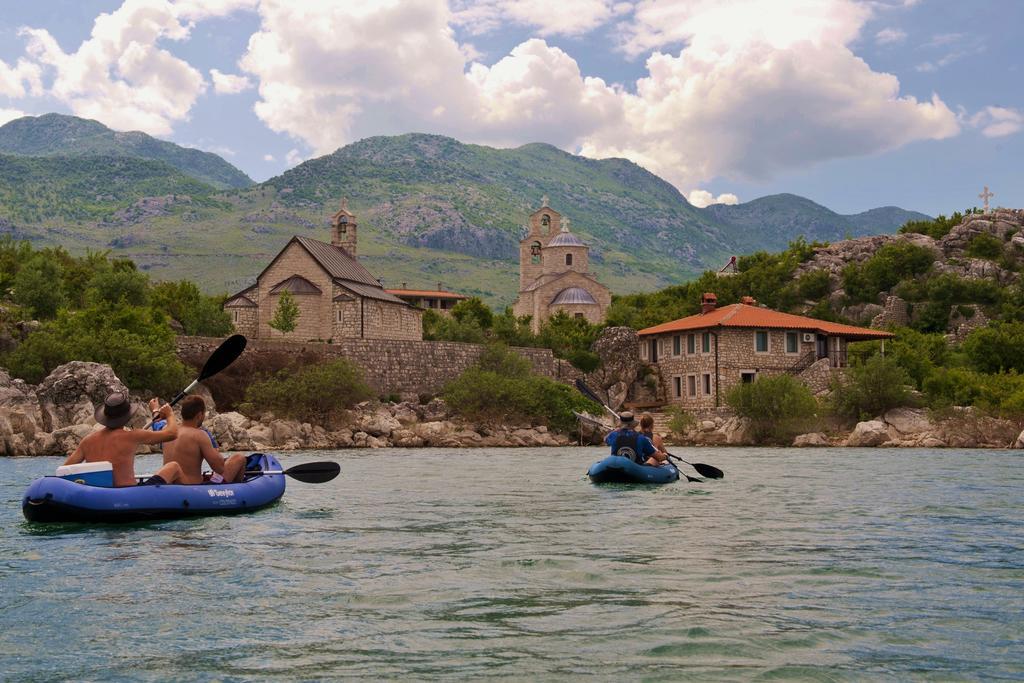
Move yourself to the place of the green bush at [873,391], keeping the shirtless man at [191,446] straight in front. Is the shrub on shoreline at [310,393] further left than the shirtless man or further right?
right

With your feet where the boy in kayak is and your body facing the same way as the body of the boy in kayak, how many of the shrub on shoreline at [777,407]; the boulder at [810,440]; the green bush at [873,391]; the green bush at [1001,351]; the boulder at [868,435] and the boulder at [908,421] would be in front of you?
6

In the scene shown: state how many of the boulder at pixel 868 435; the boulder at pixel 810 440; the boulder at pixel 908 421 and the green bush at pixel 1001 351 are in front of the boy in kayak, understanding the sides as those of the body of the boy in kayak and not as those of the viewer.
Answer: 4

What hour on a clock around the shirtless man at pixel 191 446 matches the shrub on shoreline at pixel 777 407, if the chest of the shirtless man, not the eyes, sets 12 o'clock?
The shrub on shoreline is roughly at 12 o'clock from the shirtless man.

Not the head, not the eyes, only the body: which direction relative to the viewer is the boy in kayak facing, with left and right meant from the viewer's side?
facing away from the viewer and to the right of the viewer

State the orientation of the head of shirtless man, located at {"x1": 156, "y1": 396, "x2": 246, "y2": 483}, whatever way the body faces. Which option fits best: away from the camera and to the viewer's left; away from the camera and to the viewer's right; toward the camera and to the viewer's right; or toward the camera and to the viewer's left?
away from the camera and to the viewer's right

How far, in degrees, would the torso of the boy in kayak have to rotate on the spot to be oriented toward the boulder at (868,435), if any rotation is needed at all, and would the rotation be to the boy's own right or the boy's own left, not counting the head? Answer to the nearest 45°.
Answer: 0° — they already face it

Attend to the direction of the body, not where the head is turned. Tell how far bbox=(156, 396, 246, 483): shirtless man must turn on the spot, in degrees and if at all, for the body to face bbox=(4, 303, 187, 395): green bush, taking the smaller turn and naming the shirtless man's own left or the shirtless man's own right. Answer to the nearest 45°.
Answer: approximately 45° to the shirtless man's own left

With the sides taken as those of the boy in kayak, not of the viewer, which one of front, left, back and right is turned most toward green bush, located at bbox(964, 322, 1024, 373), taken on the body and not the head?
front

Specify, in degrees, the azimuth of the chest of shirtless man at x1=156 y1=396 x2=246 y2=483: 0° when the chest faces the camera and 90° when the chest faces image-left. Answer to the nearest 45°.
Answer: approximately 225°

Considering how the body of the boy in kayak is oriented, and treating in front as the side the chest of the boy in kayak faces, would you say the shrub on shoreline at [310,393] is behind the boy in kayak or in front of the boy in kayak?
in front

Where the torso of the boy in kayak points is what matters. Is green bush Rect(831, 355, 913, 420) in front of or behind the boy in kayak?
in front

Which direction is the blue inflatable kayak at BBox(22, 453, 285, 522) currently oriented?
to the viewer's right

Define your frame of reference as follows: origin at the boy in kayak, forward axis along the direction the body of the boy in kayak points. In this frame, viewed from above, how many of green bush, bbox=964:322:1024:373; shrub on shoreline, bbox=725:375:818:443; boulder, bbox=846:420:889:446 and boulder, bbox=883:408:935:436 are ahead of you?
4
